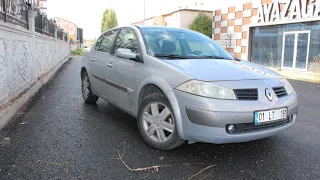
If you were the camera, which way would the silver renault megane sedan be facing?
facing the viewer and to the right of the viewer

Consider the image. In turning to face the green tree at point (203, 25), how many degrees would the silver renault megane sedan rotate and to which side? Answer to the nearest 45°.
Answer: approximately 135° to its left

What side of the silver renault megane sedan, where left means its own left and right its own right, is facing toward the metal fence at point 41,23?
back

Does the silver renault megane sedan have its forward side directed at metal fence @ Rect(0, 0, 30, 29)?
no

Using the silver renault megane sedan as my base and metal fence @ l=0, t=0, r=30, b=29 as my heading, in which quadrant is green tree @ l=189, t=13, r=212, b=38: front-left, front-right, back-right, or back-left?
front-right

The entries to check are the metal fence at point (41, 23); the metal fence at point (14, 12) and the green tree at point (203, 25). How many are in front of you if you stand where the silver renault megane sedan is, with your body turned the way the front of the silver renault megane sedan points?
0

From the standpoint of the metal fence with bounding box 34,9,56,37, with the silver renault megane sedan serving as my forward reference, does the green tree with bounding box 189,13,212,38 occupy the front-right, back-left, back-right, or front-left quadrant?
back-left
